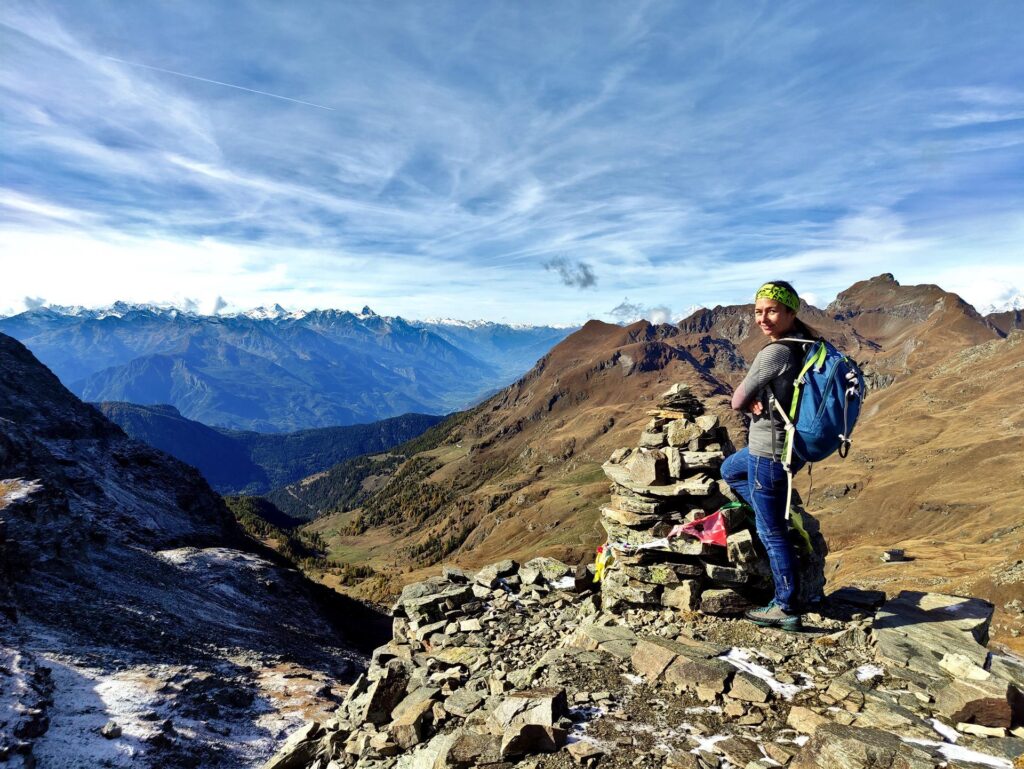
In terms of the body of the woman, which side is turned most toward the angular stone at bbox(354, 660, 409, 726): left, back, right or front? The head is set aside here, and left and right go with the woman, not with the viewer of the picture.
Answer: front

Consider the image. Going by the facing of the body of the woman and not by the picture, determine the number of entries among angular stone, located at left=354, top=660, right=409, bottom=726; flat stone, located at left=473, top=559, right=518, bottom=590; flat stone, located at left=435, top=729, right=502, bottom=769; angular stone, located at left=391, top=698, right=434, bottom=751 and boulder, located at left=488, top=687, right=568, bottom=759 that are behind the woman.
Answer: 0

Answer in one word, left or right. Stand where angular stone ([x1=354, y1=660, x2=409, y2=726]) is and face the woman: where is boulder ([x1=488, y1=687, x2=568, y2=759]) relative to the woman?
right

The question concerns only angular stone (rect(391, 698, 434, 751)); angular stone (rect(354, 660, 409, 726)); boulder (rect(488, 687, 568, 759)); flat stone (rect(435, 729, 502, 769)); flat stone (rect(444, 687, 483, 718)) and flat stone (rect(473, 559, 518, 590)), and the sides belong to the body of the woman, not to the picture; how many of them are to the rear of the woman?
0

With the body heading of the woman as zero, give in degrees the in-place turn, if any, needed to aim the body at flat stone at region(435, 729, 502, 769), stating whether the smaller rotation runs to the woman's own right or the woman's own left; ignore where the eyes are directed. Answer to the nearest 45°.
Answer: approximately 45° to the woman's own left

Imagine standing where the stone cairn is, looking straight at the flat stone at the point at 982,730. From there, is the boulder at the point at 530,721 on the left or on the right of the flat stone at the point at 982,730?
right

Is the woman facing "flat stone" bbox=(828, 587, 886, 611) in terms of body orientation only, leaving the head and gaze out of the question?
no

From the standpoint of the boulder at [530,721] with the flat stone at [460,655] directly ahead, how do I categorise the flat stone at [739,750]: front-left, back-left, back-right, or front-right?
back-right

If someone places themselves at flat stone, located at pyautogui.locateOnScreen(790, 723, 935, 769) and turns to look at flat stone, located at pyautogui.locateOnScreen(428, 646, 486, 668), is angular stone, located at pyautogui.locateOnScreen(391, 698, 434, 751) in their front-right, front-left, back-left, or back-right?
front-left

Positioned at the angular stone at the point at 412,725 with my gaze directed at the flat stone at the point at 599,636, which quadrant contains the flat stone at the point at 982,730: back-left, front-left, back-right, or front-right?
front-right

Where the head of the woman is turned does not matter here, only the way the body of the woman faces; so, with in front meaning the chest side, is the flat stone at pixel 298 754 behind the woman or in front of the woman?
in front

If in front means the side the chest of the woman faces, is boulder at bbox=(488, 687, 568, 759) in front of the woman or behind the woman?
in front

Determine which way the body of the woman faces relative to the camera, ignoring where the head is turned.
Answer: to the viewer's left
